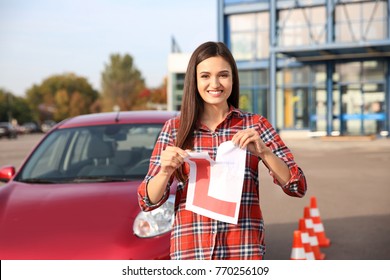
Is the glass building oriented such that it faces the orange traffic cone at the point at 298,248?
yes

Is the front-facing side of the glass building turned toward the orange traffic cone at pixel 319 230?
yes

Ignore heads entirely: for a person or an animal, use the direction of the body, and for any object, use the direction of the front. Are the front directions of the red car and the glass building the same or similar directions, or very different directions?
same or similar directions

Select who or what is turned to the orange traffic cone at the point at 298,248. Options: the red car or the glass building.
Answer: the glass building

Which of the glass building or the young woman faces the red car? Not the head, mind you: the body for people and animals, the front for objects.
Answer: the glass building

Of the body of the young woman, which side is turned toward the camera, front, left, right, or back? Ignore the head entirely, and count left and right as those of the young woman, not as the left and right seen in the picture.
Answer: front

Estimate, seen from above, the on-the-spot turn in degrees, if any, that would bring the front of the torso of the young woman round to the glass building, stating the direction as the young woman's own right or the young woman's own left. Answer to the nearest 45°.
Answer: approximately 180°

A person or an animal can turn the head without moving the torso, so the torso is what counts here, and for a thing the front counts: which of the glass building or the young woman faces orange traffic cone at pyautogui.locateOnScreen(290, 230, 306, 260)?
the glass building

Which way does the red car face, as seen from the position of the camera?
facing the viewer and to the left of the viewer

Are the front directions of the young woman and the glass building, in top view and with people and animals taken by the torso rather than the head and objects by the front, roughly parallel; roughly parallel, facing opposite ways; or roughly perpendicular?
roughly parallel

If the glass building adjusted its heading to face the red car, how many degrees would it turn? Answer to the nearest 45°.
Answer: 0° — it already faces it

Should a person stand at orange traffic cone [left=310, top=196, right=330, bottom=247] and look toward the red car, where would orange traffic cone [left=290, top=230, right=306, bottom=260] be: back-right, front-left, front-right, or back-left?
front-left

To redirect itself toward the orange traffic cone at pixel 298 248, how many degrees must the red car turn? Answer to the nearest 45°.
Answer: approximately 135° to its left

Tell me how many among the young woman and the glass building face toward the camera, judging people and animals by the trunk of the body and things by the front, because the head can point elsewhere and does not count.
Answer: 2

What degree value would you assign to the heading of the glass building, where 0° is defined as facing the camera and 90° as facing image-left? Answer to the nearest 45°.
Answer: approximately 0°
